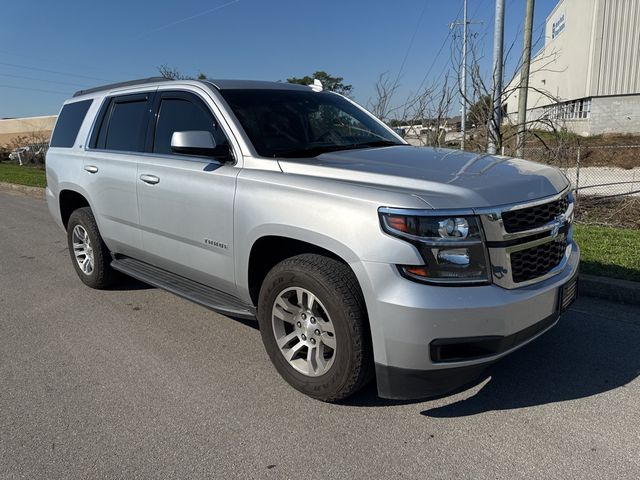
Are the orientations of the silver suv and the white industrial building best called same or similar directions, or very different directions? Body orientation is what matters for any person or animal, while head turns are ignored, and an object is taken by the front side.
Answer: very different directions

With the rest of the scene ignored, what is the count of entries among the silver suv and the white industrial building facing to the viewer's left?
1

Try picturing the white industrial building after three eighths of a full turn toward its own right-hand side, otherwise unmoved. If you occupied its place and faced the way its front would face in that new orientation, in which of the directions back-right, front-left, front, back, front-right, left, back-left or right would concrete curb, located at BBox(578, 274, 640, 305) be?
back-right

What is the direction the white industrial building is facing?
to the viewer's left

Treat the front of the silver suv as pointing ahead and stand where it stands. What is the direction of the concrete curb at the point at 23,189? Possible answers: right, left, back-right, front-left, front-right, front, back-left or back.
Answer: back

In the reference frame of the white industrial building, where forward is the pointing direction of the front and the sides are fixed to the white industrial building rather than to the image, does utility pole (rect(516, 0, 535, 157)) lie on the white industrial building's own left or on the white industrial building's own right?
on the white industrial building's own left

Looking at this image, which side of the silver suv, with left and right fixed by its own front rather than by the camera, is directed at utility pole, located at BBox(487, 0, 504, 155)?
left

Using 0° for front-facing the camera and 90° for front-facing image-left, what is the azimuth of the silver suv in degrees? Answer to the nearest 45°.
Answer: approximately 315°
